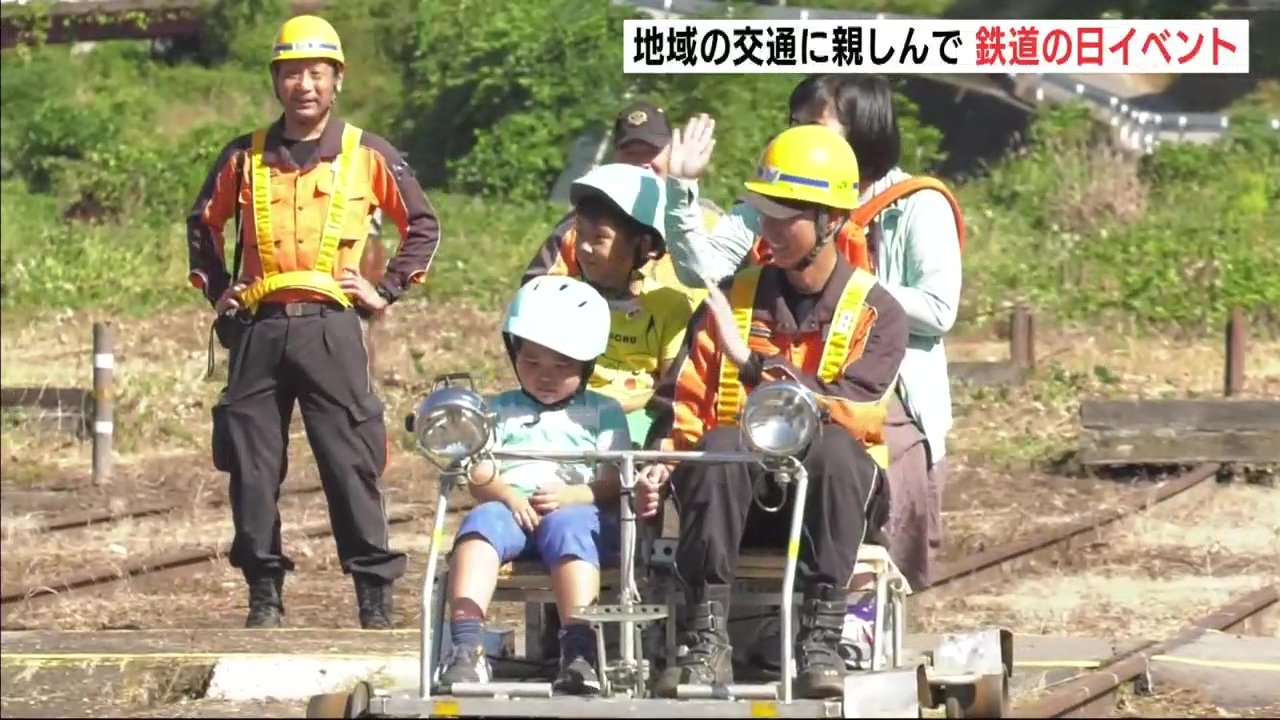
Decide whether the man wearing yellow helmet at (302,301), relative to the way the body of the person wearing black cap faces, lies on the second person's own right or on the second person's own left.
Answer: on the second person's own right

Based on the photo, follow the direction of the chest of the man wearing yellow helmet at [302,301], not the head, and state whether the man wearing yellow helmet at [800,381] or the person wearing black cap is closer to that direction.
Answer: the man wearing yellow helmet

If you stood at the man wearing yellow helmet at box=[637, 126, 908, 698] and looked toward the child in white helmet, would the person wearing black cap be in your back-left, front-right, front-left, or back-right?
front-right

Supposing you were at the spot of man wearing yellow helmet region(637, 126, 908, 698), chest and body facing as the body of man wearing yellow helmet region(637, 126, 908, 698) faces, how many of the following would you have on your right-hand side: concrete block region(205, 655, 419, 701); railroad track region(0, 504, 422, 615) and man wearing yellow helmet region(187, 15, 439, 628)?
3

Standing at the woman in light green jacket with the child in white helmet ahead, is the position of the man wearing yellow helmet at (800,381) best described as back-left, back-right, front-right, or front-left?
front-left

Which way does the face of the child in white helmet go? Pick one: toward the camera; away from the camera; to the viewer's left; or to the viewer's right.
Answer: toward the camera

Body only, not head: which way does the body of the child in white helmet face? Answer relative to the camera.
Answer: toward the camera

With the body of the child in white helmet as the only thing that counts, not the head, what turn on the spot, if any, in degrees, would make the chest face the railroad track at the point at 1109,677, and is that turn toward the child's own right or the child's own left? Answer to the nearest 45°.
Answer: approximately 135° to the child's own left

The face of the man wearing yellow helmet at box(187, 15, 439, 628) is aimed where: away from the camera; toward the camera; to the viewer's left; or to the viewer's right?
toward the camera

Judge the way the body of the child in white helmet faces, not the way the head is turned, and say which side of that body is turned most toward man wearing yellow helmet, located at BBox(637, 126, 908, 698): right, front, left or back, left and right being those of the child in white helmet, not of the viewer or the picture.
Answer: left

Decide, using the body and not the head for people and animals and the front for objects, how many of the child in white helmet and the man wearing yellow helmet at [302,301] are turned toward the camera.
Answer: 2

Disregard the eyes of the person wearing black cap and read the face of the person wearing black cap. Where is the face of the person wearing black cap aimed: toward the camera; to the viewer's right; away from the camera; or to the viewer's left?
toward the camera
